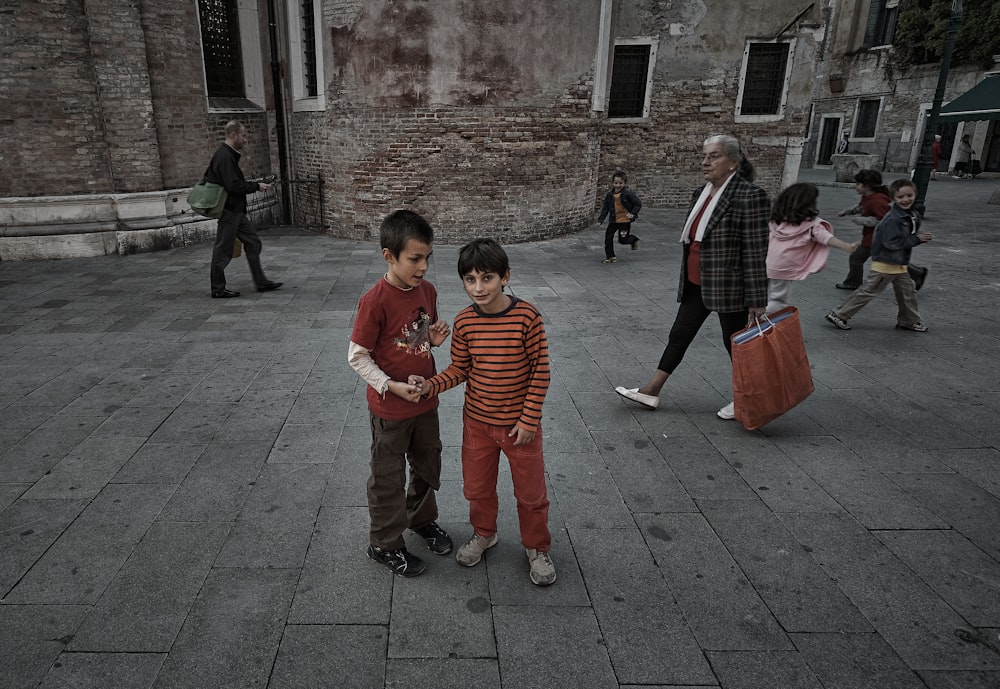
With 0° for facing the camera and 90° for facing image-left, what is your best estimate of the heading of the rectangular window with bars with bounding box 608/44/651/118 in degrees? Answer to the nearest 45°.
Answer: approximately 0°

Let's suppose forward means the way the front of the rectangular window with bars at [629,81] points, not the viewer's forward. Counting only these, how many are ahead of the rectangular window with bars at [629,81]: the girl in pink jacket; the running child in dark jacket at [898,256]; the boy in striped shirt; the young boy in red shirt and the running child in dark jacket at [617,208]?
5

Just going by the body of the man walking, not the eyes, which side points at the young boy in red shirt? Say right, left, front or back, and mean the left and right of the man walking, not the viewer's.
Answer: right

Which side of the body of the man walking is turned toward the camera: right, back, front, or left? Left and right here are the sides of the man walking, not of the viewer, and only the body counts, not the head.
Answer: right

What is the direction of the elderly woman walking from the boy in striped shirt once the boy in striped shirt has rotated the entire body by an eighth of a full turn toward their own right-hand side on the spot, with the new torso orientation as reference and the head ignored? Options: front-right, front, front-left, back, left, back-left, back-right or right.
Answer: back

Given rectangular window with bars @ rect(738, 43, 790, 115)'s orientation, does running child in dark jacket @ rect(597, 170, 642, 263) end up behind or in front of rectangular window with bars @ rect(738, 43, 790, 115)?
in front

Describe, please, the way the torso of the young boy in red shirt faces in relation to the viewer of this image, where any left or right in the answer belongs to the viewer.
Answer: facing the viewer and to the right of the viewer

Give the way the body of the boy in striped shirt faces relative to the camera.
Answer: toward the camera

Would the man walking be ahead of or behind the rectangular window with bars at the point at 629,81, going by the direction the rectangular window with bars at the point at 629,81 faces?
ahead

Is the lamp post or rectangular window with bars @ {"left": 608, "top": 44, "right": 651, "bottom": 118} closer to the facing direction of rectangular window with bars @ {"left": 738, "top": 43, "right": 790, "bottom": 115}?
the lamp post

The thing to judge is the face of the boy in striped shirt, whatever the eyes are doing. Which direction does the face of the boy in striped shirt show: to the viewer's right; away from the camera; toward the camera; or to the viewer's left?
toward the camera

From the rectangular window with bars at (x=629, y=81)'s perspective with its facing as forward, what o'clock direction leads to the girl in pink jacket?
The girl in pink jacket is roughly at 12 o'clock from the rectangular window with bars.

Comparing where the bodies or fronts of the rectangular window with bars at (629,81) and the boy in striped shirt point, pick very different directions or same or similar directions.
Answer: same or similar directions

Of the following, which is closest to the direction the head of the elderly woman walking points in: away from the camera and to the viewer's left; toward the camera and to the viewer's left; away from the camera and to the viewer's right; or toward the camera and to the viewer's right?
toward the camera and to the viewer's left
